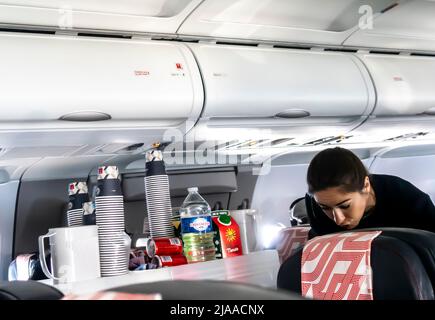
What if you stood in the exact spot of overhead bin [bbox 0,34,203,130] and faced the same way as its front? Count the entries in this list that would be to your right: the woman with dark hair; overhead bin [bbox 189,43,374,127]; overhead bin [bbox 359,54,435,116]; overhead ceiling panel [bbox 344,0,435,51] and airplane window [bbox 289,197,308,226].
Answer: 0

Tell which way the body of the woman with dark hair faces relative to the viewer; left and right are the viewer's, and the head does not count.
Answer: facing the viewer and to the left of the viewer

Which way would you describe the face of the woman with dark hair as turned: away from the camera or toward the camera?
toward the camera

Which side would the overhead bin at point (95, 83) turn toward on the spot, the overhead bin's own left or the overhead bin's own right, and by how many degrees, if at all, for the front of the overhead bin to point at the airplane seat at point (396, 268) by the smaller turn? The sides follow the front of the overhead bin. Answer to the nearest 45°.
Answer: approximately 45° to the overhead bin's own left

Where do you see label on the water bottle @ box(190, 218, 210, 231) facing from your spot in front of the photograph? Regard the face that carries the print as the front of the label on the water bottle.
facing the viewer

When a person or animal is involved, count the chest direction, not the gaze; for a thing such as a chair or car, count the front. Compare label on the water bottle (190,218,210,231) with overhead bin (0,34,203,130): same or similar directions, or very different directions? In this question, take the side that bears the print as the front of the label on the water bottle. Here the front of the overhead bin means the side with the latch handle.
same or similar directions

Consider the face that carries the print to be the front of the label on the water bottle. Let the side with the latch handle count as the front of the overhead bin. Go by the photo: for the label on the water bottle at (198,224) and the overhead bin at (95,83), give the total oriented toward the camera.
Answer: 2
